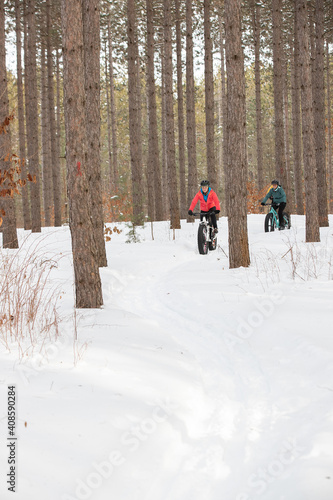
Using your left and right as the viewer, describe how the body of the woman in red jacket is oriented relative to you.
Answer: facing the viewer

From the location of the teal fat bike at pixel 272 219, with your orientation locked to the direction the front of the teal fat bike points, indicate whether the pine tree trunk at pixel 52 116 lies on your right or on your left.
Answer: on your right

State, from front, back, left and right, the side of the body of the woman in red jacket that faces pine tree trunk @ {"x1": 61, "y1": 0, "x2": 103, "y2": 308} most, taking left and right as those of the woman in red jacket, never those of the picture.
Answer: front

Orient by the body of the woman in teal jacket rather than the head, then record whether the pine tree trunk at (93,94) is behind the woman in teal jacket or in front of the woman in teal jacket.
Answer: in front

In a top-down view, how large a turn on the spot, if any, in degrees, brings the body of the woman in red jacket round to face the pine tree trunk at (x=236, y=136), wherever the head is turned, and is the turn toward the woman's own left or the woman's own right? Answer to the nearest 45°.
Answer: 0° — they already face it

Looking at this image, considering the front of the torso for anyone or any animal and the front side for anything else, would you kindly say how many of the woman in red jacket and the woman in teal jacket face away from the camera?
0

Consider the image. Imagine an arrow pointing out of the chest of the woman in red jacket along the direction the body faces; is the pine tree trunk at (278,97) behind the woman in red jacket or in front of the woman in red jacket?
behind

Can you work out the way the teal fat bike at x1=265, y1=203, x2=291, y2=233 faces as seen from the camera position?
facing the viewer and to the left of the viewer
